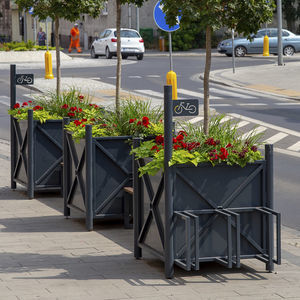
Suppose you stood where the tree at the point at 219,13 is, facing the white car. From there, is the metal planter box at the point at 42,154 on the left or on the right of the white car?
left

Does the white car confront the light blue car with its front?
no
